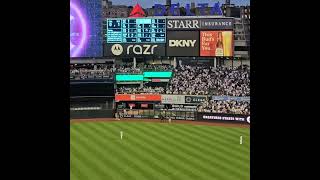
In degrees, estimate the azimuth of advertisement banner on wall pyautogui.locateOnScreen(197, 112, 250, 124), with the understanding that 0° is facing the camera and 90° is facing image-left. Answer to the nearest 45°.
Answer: approximately 0°
